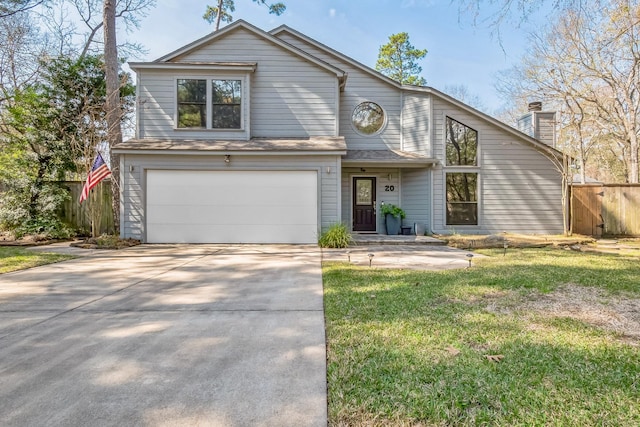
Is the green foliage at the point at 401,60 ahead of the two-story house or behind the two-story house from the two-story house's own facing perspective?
behind

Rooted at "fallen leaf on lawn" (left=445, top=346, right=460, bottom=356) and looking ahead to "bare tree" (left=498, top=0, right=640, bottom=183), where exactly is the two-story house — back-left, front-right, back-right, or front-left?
front-left

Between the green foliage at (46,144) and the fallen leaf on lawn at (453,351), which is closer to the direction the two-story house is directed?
the fallen leaf on lawn

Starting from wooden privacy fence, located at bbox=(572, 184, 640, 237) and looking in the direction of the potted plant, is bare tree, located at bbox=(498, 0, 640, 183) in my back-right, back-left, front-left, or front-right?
back-right

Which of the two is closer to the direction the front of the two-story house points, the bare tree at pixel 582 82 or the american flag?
the american flag

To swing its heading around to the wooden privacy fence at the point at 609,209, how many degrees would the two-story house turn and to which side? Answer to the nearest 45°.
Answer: approximately 90° to its left

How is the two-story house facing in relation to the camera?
toward the camera

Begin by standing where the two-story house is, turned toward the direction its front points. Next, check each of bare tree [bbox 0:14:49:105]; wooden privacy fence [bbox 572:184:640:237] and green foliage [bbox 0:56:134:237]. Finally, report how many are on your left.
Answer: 1

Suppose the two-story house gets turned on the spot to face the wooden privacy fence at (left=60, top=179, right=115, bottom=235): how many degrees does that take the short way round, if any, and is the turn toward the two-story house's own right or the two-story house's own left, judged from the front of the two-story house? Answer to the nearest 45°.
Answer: approximately 90° to the two-story house's own right

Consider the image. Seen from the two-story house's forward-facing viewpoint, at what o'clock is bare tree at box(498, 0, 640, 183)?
The bare tree is roughly at 8 o'clock from the two-story house.

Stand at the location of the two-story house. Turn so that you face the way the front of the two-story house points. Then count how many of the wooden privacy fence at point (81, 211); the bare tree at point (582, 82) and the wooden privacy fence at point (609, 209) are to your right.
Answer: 1

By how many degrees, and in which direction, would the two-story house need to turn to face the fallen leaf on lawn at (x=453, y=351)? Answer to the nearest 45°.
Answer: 0° — it already faces it

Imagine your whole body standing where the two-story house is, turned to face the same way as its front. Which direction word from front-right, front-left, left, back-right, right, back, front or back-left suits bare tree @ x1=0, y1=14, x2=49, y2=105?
right
